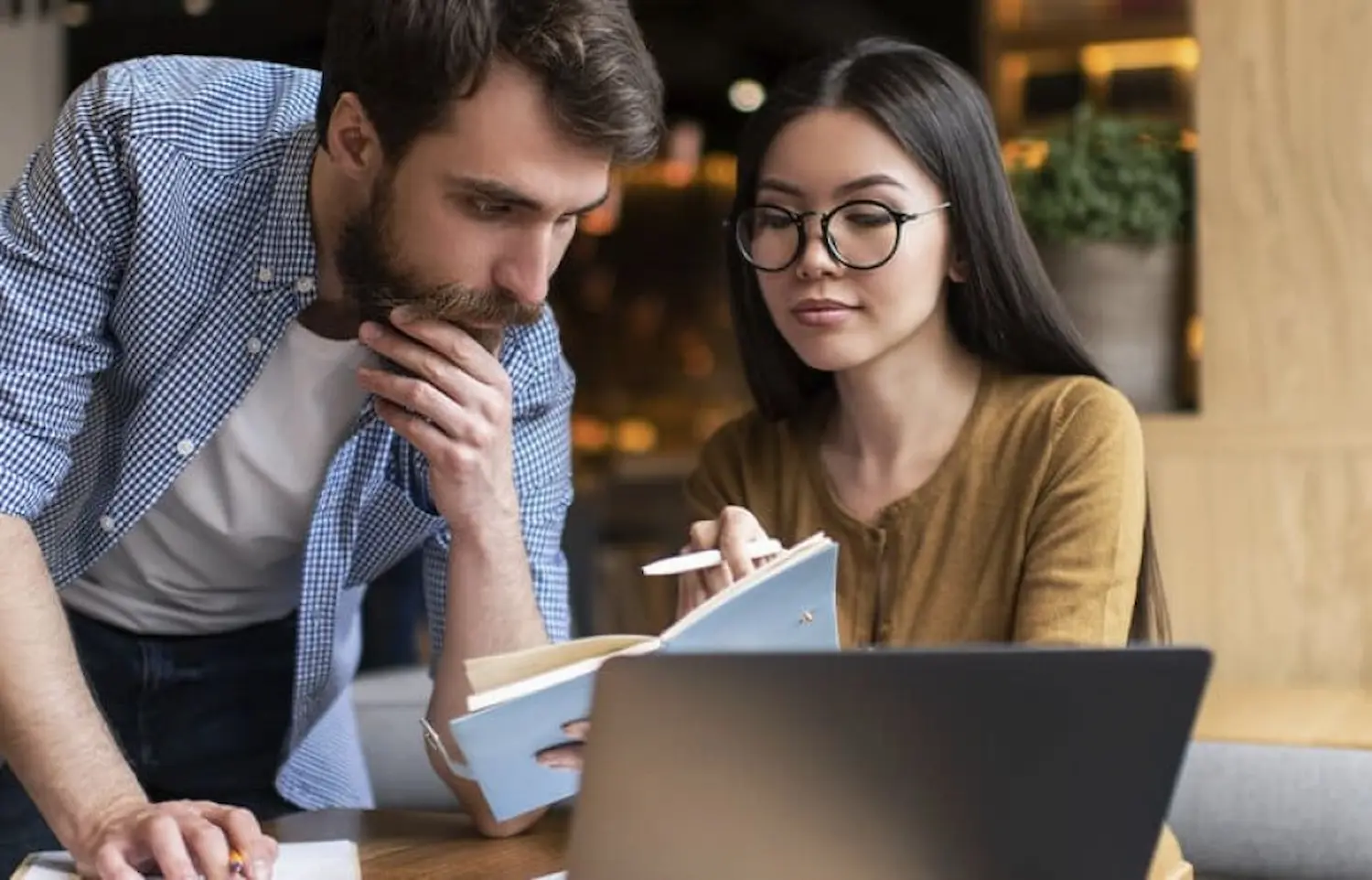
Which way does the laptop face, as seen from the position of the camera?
facing away from the viewer

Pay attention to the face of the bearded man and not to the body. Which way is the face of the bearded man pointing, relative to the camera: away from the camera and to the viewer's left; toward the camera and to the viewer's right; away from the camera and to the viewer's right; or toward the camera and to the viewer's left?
toward the camera and to the viewer's right

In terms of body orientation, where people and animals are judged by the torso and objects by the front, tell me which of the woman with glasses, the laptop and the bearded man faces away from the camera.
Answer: the laptop

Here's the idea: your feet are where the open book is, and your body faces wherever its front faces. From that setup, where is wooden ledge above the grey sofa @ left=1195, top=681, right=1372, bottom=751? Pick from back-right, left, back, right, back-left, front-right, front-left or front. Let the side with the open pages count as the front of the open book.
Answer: front-right

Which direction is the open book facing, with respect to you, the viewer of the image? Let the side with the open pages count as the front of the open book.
facing away from the viewer

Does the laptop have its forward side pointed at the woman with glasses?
yes

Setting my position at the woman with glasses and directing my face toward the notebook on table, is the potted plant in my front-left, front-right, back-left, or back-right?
back-right

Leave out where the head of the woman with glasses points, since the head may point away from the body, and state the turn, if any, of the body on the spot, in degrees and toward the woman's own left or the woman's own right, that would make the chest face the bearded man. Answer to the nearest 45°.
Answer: approximately 45° to the woman's own right

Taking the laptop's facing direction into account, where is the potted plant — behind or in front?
in front

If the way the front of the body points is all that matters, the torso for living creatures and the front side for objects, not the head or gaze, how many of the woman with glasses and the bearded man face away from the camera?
0

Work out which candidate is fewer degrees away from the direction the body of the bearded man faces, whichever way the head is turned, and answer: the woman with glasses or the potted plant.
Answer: the woman with glasses

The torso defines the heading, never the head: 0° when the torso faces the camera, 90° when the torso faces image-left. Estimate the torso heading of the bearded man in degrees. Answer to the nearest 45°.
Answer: approximately 315°
